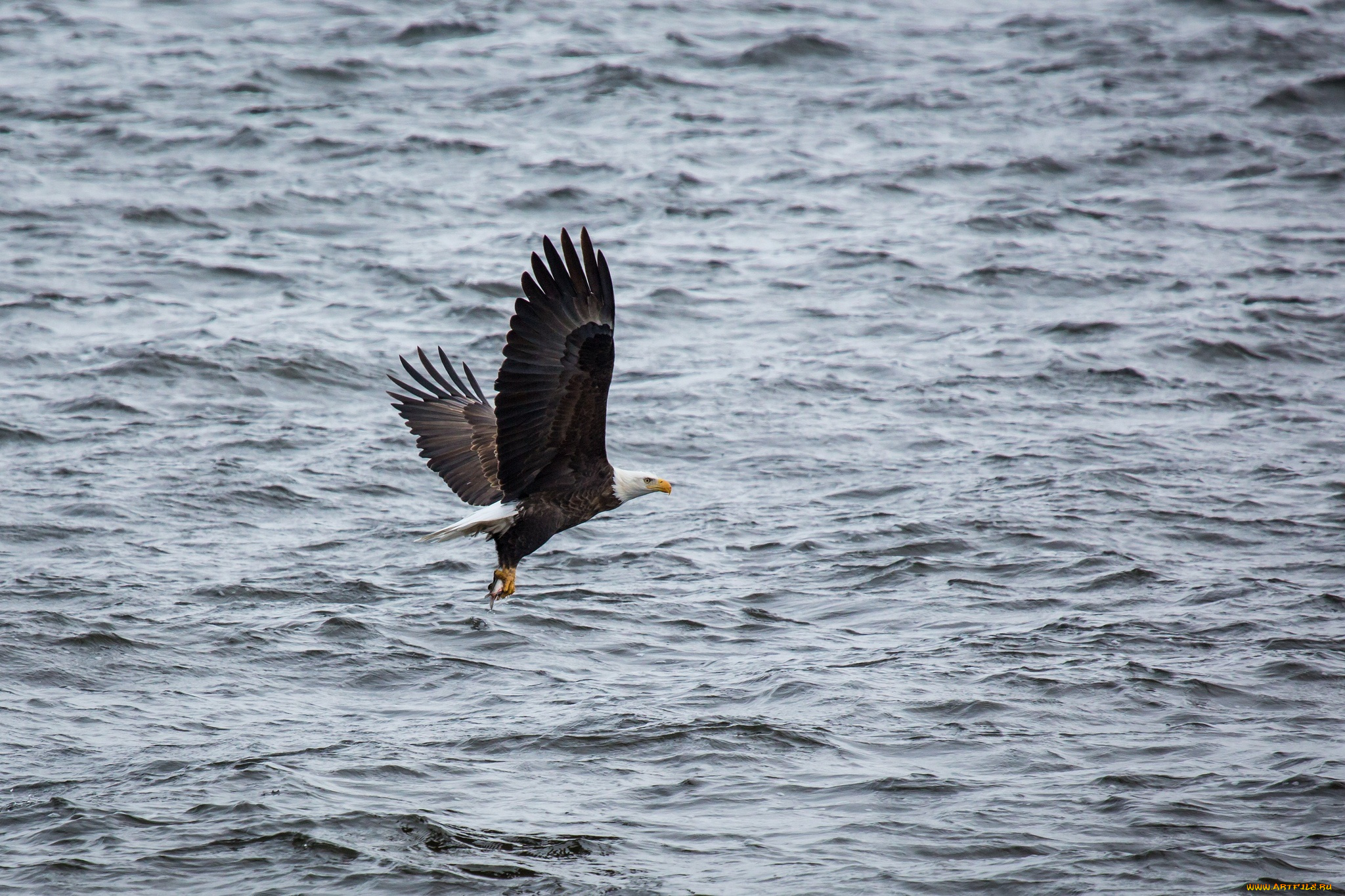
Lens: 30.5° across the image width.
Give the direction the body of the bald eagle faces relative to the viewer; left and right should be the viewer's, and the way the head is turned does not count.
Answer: facing to the right of the viewer
